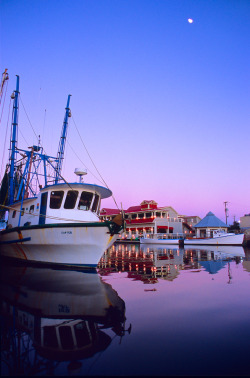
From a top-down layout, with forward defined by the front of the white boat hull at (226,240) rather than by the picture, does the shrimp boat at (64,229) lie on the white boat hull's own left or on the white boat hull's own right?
on the white boat hull's own right

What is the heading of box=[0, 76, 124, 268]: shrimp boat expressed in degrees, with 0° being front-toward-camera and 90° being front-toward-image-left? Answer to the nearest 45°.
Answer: approximately 315°

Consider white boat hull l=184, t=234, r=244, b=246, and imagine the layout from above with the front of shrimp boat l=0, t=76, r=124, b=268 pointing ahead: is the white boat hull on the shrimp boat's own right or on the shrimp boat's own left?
on the shrimp boat's own left

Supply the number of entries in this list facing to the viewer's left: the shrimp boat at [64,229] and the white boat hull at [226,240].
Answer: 0

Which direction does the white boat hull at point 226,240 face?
to the viewer's right
